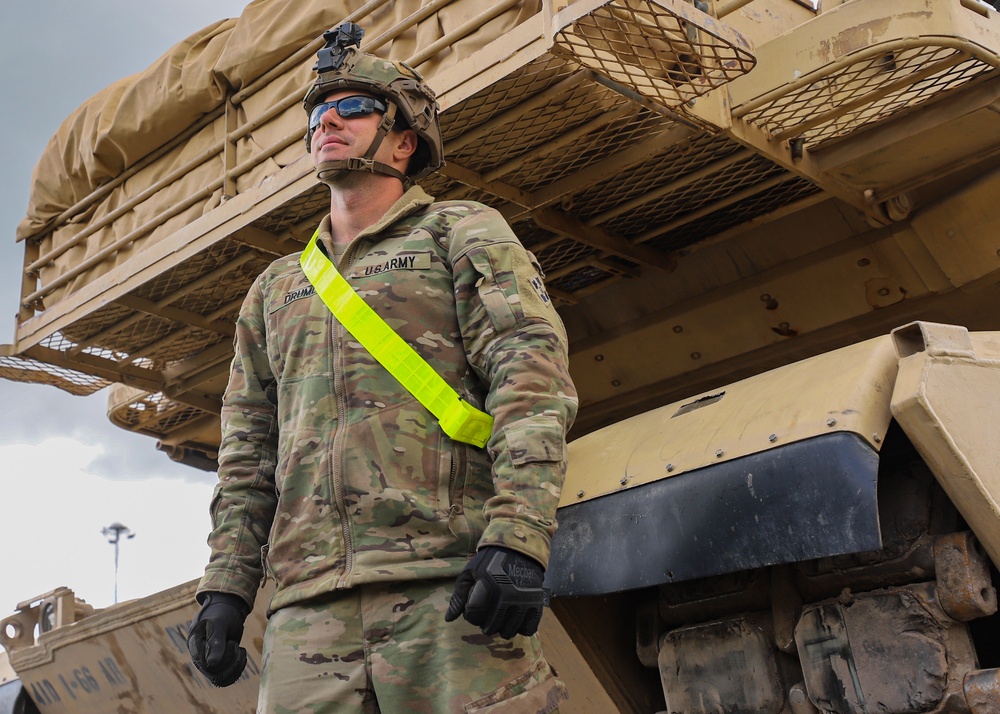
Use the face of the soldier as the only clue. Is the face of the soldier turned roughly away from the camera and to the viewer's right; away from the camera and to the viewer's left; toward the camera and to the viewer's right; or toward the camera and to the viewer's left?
toward the camera and to the viewer's left

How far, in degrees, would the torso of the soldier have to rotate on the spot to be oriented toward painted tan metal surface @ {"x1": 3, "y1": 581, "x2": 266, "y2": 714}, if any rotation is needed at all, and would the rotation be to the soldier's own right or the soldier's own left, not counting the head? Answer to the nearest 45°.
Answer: approximately 135° to the soldier's own right

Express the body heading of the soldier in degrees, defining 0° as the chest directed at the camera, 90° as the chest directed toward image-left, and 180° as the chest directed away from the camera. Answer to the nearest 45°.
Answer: approximately 45°

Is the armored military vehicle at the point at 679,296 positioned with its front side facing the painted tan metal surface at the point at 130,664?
no
